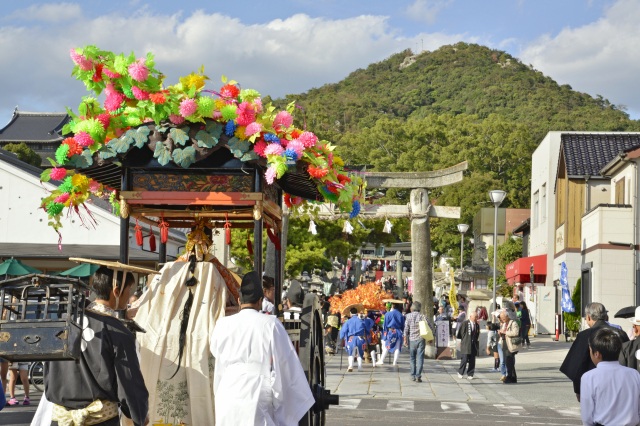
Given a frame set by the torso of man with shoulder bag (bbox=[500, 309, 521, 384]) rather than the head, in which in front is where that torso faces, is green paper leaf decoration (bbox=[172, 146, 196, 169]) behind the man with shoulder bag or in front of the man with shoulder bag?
in front

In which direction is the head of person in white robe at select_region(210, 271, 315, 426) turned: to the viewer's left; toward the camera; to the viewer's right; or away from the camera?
away from the camera

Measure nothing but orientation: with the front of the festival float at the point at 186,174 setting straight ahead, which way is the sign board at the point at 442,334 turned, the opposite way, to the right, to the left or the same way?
the opposite way

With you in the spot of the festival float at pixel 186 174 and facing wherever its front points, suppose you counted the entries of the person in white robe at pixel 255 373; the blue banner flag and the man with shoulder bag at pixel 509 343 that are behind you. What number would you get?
1

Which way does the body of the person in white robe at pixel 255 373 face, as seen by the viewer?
away from the camera

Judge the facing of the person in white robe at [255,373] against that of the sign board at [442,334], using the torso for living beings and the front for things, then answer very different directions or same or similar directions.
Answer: very different directions

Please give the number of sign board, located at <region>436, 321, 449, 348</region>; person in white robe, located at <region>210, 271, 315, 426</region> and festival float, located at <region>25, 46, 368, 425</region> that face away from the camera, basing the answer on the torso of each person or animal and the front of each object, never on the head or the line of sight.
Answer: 2

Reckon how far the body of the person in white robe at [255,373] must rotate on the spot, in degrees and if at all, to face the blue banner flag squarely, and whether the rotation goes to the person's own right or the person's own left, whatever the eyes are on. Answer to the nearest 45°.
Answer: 0° — they already face it

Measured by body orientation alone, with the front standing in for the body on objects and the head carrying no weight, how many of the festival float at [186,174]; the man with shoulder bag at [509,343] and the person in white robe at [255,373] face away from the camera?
2

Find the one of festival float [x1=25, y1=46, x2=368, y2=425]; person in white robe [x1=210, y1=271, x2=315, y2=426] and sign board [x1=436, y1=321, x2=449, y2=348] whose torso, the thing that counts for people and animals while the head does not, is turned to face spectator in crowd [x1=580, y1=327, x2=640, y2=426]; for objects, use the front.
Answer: the sign board

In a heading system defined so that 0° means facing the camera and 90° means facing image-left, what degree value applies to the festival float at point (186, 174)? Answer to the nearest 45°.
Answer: approximately 180°

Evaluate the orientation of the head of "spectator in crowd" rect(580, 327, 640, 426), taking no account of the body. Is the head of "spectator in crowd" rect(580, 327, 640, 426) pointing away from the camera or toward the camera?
away from the camera

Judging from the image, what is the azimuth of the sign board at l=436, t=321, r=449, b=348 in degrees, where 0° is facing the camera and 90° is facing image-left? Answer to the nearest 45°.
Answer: approximately 0°
